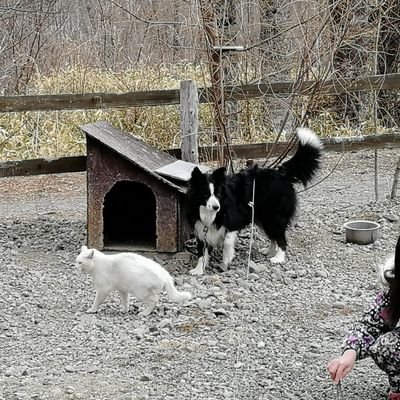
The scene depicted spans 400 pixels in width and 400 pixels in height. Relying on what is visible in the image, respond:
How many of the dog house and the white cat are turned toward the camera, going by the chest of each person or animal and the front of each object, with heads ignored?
1

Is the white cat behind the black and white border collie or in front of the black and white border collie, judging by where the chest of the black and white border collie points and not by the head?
in front

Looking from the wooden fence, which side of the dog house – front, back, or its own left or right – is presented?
back

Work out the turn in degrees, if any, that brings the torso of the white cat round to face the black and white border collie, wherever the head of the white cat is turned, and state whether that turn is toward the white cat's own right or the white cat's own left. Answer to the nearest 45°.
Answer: approximately 135° to the white cat's own right

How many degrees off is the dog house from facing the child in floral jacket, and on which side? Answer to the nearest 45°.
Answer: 0° — it already faces them

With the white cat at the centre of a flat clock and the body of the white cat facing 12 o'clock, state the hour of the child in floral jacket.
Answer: The child in floral jacket is roughly at 8 o'clock from the white cat.

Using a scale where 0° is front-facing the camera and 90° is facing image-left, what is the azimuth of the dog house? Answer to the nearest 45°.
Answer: approximately 0°

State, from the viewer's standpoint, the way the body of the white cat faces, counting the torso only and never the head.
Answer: to the viewer's left

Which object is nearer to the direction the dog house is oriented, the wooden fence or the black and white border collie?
the black and white border collie

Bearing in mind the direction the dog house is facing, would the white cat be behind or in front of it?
in front
